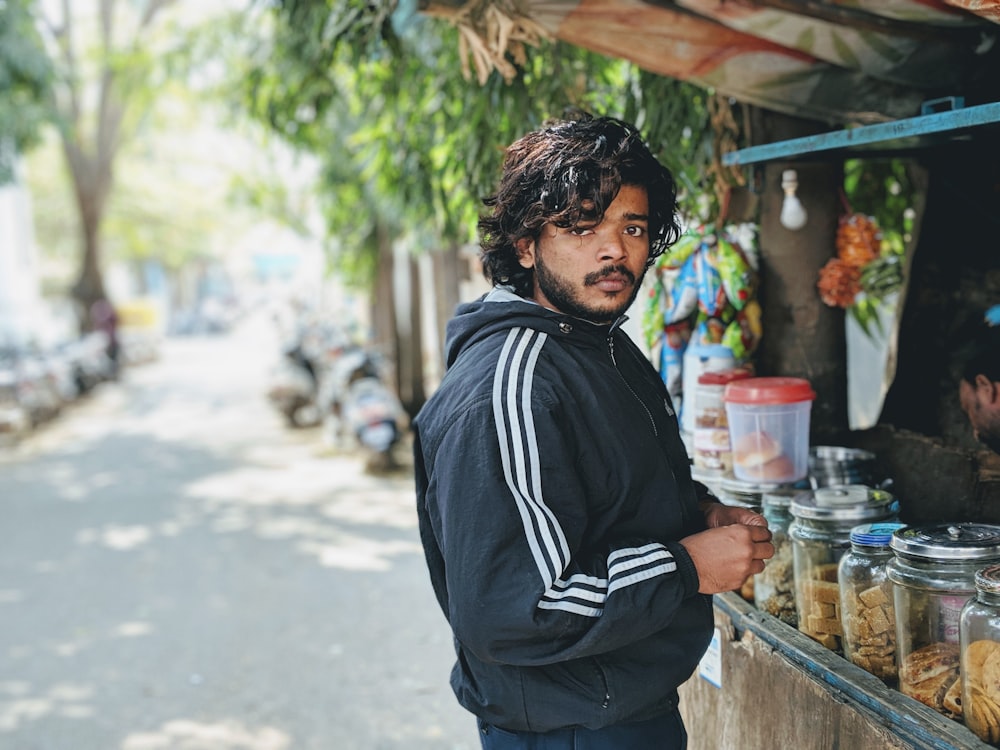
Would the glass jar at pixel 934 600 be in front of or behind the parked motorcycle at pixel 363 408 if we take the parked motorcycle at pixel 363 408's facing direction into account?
behind

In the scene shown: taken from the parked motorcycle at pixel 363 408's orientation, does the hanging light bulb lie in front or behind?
behind

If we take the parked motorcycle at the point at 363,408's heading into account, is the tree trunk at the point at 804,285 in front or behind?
behind

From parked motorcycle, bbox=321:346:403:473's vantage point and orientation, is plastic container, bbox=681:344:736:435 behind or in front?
behind

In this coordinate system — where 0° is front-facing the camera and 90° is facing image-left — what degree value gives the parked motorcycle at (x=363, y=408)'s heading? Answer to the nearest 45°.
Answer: approximately 135°
